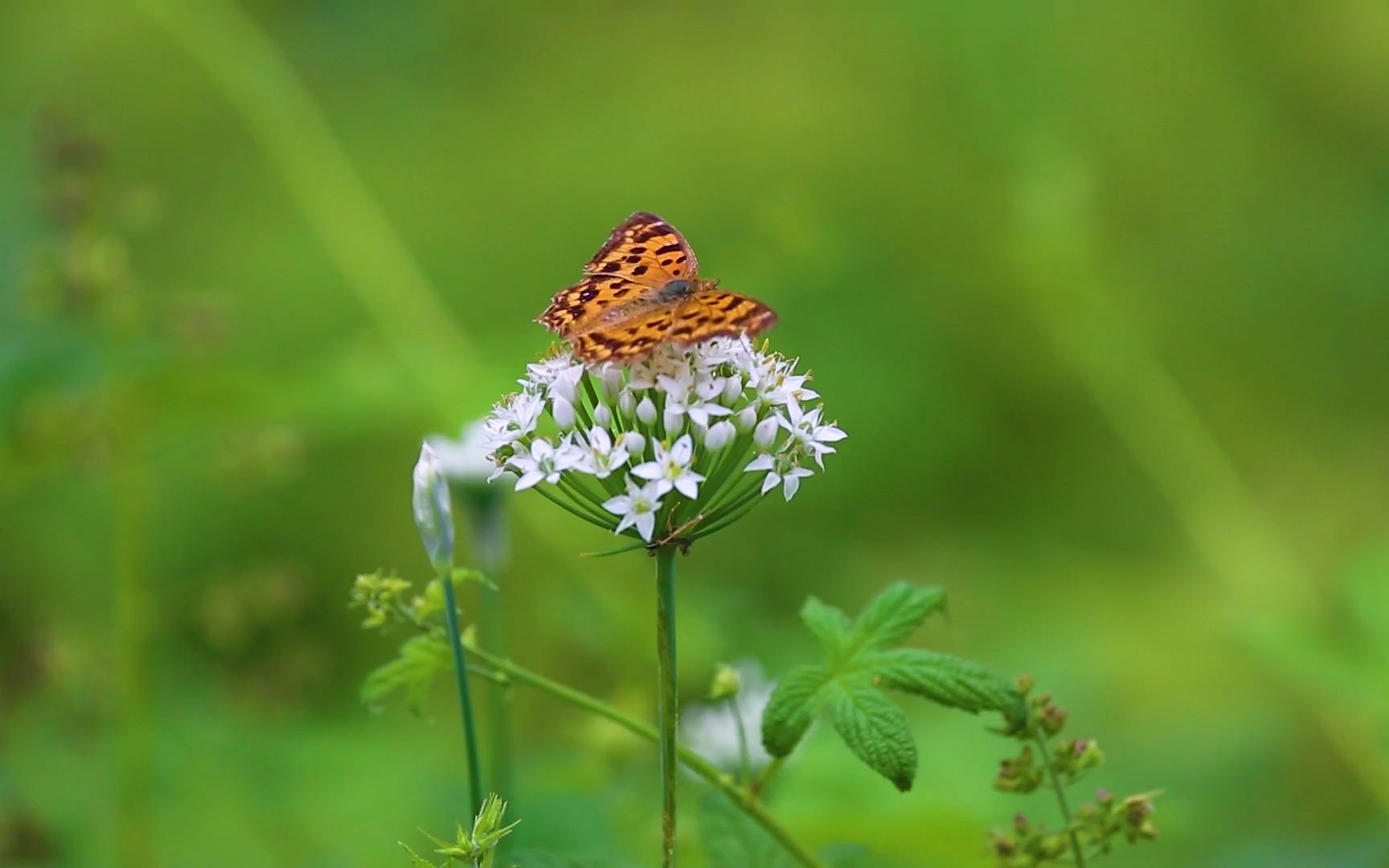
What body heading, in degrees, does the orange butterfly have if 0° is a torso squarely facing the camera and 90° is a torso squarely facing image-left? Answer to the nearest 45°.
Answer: approximately 225°

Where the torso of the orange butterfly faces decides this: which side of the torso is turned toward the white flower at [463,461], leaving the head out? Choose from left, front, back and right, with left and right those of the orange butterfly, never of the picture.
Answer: left
